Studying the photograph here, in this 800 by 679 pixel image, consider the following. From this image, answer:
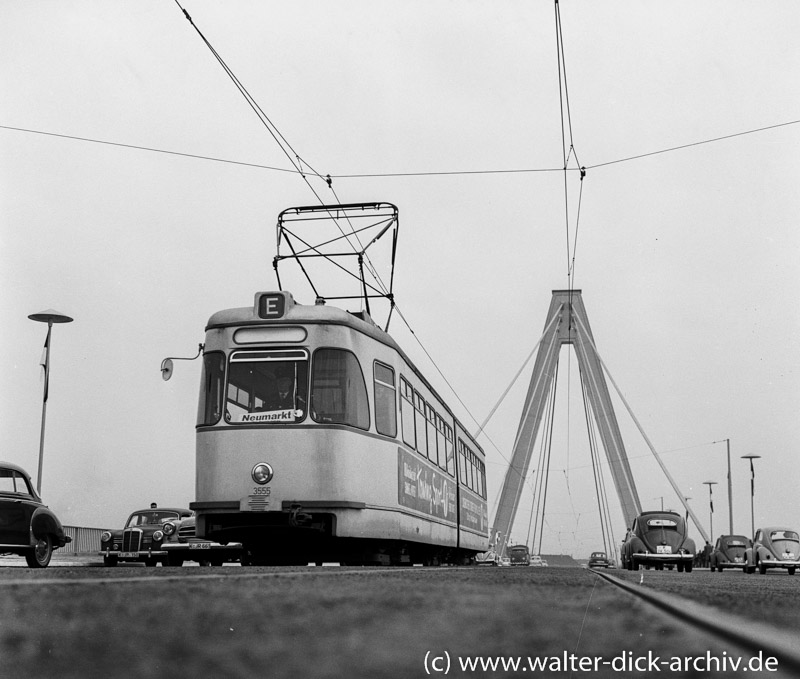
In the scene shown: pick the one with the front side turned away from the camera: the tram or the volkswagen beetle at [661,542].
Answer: the volkswagen beetle

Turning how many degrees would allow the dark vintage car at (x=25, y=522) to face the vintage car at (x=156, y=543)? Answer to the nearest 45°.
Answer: approximately 135° to its right

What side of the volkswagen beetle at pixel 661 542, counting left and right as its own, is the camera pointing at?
back

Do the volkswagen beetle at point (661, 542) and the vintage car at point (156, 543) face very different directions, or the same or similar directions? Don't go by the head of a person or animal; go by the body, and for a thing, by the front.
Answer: very different directions

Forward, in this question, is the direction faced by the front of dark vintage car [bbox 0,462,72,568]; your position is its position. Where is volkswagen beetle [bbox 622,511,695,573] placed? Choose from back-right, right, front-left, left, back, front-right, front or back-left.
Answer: back

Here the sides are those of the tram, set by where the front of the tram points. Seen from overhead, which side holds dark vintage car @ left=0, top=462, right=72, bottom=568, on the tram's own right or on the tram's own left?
on the tram's own right

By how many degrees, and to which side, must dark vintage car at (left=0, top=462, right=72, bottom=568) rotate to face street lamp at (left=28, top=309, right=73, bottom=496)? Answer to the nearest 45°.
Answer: approximately 135° to its right

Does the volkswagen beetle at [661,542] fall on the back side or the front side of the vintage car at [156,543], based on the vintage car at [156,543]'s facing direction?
on the back side

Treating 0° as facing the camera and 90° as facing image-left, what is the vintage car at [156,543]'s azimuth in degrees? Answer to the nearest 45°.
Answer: approximately 45°
